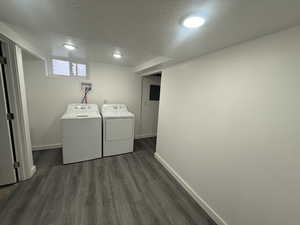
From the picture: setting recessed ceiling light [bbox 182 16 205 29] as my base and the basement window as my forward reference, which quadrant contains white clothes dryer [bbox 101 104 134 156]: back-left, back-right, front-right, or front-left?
front-right

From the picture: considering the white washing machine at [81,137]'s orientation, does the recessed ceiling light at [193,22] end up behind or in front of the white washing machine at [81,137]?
in front

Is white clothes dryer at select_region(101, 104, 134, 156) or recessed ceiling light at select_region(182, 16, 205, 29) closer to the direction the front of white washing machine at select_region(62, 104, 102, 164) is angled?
the recessed ceiling light

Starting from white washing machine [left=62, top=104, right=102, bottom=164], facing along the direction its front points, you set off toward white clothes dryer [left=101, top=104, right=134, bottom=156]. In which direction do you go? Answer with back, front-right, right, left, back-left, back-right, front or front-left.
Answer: left

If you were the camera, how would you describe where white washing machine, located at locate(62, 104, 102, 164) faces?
facing the viewer
